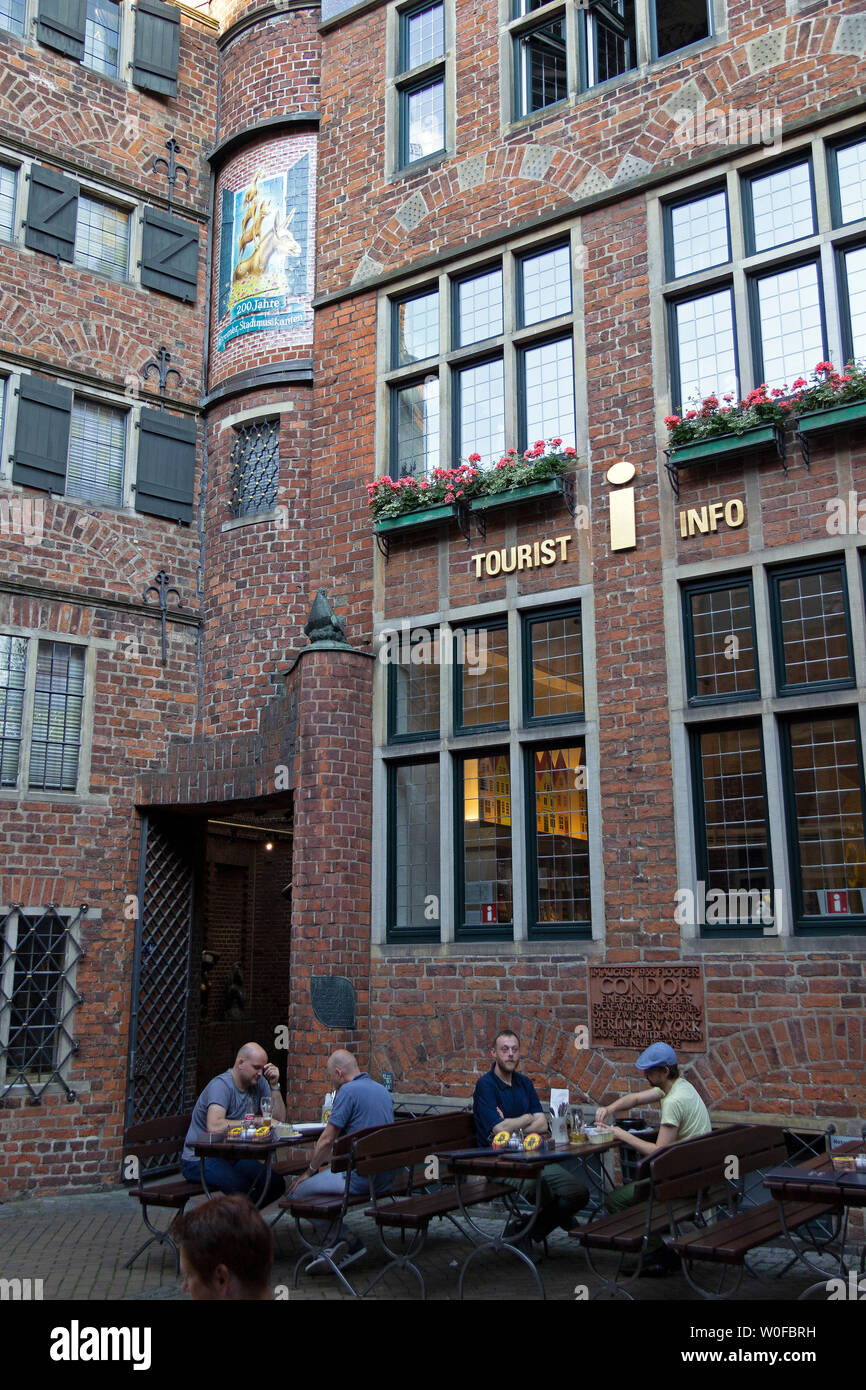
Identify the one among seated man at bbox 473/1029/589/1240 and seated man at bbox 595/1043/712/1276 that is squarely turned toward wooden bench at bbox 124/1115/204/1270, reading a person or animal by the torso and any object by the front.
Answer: seated man at bbox 595/1043/712/1276

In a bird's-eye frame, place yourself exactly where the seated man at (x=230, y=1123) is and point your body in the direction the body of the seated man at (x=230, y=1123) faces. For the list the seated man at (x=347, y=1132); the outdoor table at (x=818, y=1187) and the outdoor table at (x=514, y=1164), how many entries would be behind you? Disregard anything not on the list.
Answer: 0

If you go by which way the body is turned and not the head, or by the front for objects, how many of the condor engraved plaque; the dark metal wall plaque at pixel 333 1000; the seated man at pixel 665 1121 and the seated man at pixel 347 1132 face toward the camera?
2

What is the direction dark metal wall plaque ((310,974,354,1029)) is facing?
toward the camera

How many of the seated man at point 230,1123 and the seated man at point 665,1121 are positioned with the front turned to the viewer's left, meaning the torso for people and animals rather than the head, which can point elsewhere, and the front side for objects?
1

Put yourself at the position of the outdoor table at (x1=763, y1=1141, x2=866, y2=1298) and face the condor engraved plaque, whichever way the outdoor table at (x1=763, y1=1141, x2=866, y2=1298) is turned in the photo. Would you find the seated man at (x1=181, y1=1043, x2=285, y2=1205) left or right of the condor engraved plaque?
left

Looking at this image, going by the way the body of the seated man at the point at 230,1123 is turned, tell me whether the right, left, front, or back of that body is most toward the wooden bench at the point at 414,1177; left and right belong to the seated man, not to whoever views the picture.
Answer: front

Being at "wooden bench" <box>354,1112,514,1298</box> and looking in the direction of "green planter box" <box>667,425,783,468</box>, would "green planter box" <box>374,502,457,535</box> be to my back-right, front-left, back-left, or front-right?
front-left

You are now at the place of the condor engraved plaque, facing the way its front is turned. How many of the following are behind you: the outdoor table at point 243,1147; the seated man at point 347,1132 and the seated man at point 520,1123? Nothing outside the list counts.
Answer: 0

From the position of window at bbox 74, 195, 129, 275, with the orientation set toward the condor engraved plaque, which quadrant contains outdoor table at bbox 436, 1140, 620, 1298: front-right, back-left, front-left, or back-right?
front-right

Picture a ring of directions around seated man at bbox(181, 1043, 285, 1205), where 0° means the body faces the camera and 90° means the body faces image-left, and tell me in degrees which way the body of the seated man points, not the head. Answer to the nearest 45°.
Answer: approximately 315°

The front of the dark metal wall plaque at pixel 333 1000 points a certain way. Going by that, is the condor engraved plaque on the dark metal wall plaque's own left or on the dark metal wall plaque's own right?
on the dark metal wall plaque's own left

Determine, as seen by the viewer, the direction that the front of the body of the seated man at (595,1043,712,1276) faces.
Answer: to the viewer's left

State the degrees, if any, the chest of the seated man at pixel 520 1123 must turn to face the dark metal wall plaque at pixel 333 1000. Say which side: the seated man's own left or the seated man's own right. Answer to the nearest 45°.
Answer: approximately 180°

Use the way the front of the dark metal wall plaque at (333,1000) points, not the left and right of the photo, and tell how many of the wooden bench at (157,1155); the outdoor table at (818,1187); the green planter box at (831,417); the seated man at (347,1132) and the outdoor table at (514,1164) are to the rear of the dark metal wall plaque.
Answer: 0

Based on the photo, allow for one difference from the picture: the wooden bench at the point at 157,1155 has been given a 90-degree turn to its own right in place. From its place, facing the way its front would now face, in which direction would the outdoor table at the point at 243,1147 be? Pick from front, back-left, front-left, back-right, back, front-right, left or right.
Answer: left

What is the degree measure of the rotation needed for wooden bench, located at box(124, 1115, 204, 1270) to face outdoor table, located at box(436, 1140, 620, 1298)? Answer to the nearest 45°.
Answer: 0° — it already faces it

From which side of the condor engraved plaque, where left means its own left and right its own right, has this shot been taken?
front

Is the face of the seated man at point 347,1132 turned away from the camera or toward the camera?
away from the camera
